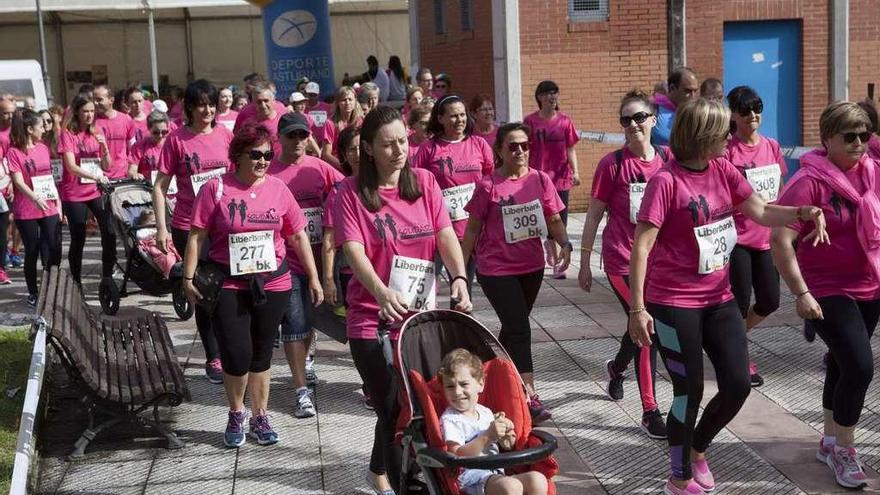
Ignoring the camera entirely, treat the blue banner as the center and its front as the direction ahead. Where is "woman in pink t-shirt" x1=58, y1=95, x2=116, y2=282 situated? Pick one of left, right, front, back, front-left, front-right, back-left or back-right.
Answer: front-right

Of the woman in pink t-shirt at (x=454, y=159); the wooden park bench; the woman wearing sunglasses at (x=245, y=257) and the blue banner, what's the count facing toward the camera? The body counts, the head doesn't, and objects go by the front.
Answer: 3

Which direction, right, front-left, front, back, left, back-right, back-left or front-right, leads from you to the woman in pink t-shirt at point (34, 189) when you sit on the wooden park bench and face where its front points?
left

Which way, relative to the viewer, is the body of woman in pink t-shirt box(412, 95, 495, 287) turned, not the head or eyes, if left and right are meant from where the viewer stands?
facing the viewer

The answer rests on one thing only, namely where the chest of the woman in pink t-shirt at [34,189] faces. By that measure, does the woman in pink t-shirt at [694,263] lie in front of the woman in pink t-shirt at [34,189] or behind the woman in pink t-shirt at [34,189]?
in front

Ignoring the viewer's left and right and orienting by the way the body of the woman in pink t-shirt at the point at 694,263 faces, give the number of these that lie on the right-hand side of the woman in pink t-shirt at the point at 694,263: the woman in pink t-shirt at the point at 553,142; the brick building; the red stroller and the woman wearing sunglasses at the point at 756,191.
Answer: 1

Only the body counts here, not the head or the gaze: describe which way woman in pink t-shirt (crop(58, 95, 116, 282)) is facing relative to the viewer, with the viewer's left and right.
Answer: facing the viewer and to the right of the viewer

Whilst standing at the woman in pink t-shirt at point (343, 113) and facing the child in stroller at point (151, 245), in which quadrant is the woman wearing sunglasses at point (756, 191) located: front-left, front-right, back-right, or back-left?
front-left

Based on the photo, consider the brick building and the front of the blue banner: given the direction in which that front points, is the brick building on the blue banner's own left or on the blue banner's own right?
on the blue banner's own left

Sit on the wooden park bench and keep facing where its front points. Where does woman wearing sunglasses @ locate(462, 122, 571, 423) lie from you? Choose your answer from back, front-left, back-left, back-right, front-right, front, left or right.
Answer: front

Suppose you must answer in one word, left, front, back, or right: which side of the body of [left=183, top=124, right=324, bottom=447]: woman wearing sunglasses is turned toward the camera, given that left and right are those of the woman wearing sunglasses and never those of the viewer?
front

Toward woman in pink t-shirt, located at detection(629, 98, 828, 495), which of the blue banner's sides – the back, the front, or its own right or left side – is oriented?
front

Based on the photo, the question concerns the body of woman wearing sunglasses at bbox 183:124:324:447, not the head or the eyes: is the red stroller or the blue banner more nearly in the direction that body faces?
the red stroller

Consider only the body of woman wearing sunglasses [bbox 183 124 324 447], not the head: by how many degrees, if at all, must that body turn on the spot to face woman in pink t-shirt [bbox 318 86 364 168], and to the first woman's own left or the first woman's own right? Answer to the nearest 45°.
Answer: approximately 180°

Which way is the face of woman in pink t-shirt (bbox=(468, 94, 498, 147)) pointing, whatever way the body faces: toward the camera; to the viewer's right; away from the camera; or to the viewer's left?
toward the camera

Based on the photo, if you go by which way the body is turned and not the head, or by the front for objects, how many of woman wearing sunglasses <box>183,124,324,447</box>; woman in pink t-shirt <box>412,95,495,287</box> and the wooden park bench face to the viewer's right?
1

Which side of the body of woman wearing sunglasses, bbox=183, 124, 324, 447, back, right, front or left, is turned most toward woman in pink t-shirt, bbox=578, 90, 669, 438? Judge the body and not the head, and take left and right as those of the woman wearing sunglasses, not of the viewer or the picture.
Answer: left

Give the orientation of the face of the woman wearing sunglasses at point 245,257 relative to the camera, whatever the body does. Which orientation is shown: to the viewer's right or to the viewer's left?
to the viewer's right
